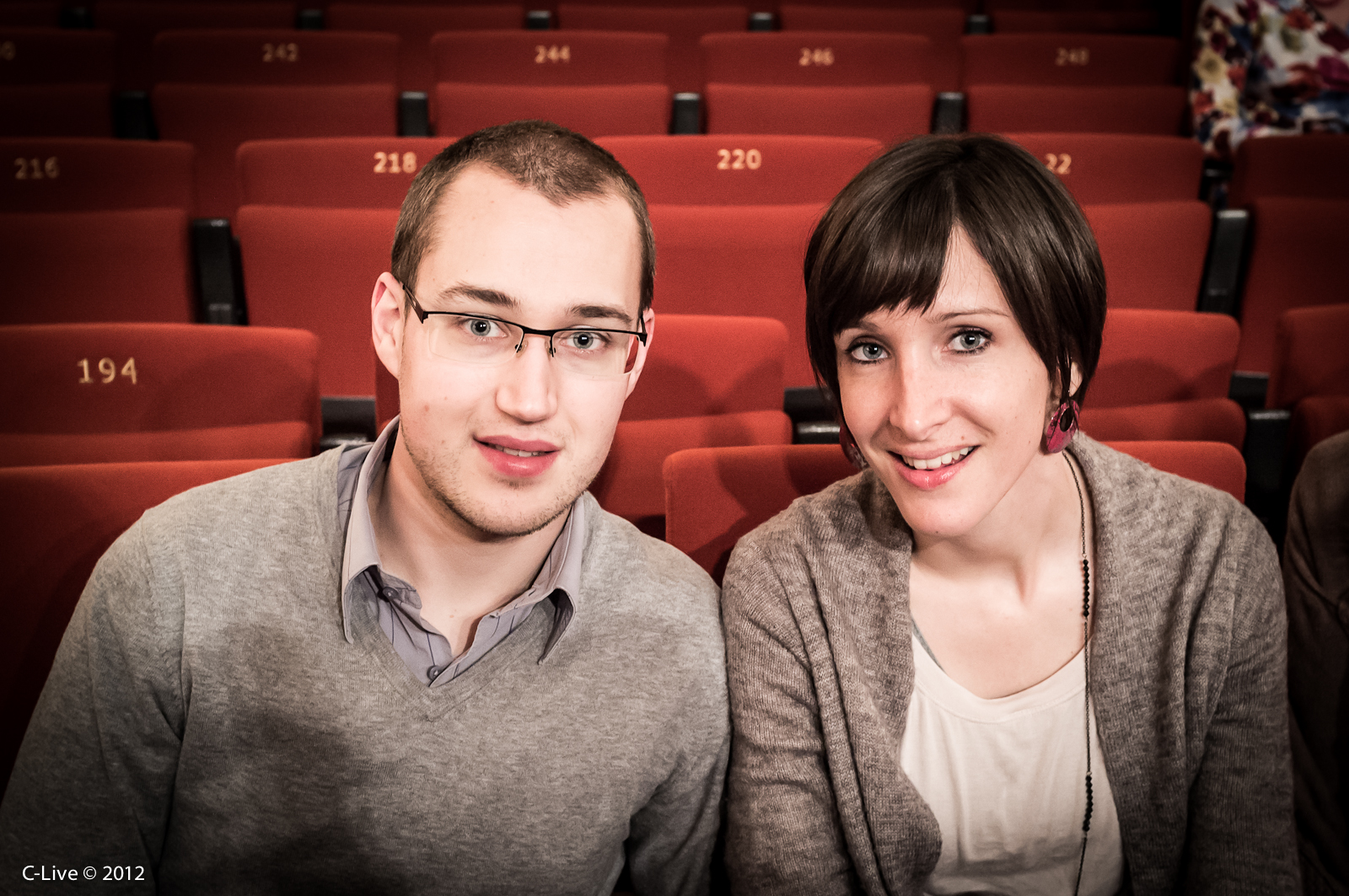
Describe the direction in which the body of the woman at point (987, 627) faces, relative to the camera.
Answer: toward the camera

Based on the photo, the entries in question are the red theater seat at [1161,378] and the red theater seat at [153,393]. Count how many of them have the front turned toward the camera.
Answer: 2

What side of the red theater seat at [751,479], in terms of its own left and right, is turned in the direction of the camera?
front

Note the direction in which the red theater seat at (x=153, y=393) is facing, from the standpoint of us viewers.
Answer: facing the viewer

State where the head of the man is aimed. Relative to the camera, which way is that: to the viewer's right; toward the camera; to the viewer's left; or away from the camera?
toward the camera

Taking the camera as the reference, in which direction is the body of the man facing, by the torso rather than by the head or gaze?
toward the camera
